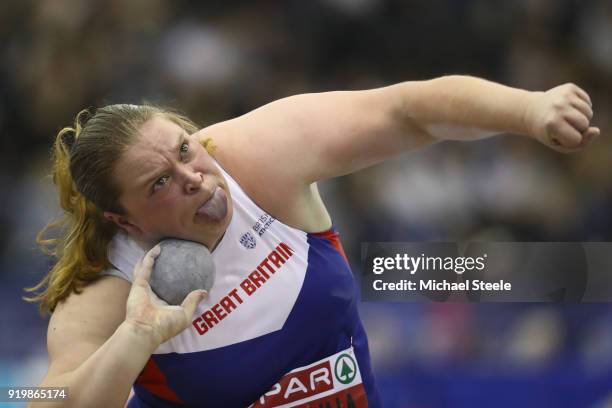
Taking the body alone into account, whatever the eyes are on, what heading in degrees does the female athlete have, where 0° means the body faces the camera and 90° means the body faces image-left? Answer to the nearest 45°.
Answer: approximately 0°
